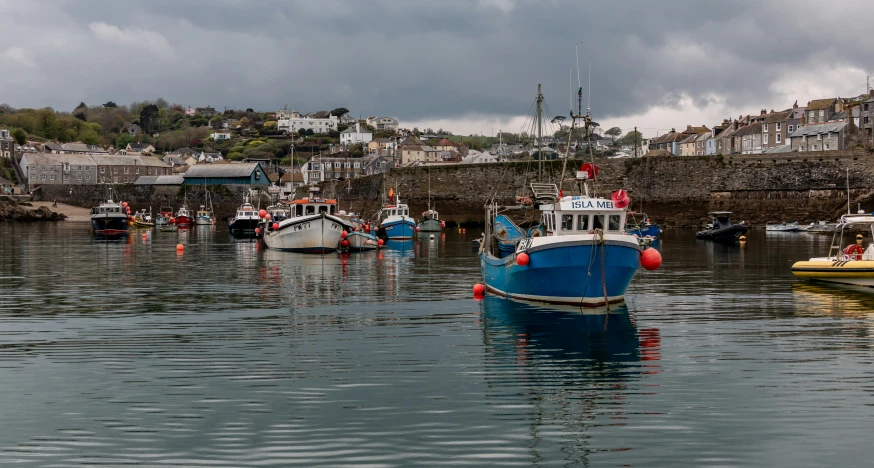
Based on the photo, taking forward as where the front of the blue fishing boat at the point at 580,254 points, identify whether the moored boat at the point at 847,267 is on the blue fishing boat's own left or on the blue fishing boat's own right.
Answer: on the blue fishing boat's own left

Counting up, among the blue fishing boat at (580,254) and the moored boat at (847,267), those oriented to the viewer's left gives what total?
1

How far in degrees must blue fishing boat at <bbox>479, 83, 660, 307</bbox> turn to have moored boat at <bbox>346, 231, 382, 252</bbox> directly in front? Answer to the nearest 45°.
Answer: approximately 180°

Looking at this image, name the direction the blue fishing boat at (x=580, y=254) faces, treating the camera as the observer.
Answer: facing the viewer and to the right of the viewer

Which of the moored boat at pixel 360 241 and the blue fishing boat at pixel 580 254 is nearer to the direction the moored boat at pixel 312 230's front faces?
the blue fishing boat

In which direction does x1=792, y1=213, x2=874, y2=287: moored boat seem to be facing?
to the viewer's left

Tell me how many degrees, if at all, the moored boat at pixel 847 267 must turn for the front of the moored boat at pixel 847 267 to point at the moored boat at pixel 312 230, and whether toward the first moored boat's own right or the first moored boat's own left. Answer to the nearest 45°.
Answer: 0° — it already faces it

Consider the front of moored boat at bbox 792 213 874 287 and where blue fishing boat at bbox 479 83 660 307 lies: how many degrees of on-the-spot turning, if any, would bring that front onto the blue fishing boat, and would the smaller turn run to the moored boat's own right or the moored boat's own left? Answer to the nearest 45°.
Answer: approximately 45° to the moored boat's own left

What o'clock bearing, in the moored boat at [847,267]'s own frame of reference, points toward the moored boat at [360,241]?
the moored boat at [360,241] is roughly at 1 o'clock from the moored boat at [847,267].
